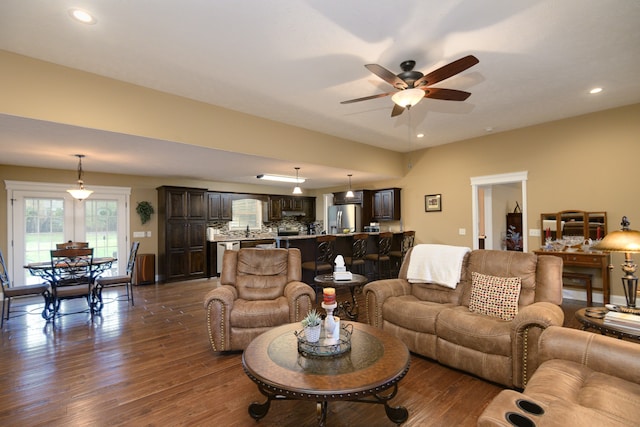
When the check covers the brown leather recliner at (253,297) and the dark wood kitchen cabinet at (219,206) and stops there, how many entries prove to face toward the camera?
2

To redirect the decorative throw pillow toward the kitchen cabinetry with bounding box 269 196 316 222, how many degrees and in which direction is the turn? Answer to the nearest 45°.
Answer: approximately 90° to its right

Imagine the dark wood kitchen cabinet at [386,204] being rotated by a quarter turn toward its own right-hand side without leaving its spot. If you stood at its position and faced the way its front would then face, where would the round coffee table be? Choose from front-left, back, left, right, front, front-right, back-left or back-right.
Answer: back-left

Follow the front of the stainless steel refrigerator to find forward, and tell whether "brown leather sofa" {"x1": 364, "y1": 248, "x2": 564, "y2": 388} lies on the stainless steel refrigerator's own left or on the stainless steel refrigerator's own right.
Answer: on the stainless steel refrigerator's own left

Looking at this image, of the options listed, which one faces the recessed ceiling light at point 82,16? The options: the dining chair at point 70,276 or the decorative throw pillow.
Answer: the decorative throw pillow

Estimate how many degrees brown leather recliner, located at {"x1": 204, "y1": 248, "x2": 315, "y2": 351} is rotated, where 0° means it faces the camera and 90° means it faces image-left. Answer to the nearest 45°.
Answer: approximately 0°

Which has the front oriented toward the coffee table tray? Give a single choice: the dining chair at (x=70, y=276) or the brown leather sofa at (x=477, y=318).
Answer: the brown leather sofa

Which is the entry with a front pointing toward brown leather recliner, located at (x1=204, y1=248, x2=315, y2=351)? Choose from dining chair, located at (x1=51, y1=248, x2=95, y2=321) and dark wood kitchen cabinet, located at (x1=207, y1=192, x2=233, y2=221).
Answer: the dark wood kitchen cabinet

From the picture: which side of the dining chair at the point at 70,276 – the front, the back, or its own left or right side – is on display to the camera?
back

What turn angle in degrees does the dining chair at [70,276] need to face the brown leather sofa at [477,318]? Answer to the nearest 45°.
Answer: approximately 135° to its right

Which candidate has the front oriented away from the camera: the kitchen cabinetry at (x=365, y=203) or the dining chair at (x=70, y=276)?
the dining chair

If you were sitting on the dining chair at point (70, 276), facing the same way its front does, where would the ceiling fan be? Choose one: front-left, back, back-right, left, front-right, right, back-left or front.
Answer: back-right

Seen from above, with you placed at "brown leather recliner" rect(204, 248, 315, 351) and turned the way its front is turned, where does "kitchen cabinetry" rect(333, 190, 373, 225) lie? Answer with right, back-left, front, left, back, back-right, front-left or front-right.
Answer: back-left

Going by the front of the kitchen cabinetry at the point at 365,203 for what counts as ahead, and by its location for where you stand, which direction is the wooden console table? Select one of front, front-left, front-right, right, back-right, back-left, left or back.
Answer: left
